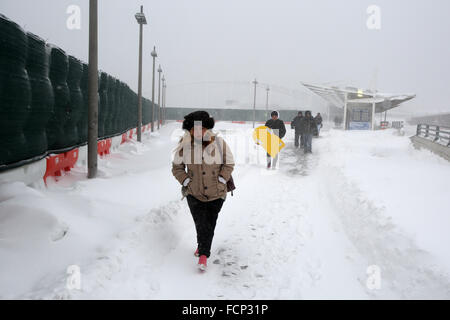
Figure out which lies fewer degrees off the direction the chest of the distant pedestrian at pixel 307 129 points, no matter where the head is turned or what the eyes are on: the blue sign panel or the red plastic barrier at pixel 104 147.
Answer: the red plastic barrier

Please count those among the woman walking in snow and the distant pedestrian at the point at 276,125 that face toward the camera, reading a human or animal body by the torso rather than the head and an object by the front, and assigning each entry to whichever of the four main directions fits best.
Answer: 2

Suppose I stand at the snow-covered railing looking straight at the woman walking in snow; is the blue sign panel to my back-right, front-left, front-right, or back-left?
back-right

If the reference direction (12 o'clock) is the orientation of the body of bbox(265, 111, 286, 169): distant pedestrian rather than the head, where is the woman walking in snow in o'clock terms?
The woman walking in snow is roughly at 12 o'clock from the distant pedestrian.

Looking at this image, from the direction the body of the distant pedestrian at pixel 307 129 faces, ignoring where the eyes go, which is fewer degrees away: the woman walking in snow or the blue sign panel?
the woman walking in snow

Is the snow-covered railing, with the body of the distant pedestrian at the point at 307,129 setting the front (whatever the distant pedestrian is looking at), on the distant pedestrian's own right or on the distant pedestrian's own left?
on the distant pedestrian's own left
